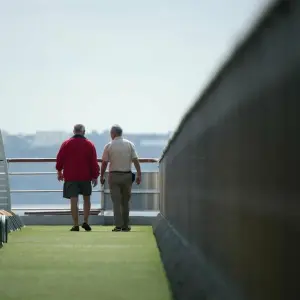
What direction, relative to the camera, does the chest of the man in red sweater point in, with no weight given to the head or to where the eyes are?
away from the camera

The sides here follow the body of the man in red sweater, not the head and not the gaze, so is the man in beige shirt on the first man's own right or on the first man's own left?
on the first man's own right

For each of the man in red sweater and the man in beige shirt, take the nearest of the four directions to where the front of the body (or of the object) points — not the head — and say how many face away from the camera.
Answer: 2

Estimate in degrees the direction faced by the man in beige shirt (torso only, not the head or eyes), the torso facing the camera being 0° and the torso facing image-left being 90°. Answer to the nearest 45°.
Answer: approximately 180°

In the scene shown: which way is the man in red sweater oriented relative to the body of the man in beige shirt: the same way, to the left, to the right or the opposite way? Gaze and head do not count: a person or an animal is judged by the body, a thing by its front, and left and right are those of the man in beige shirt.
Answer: the same way

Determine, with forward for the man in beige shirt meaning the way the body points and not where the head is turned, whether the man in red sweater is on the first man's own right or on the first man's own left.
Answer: on the first man's own left
